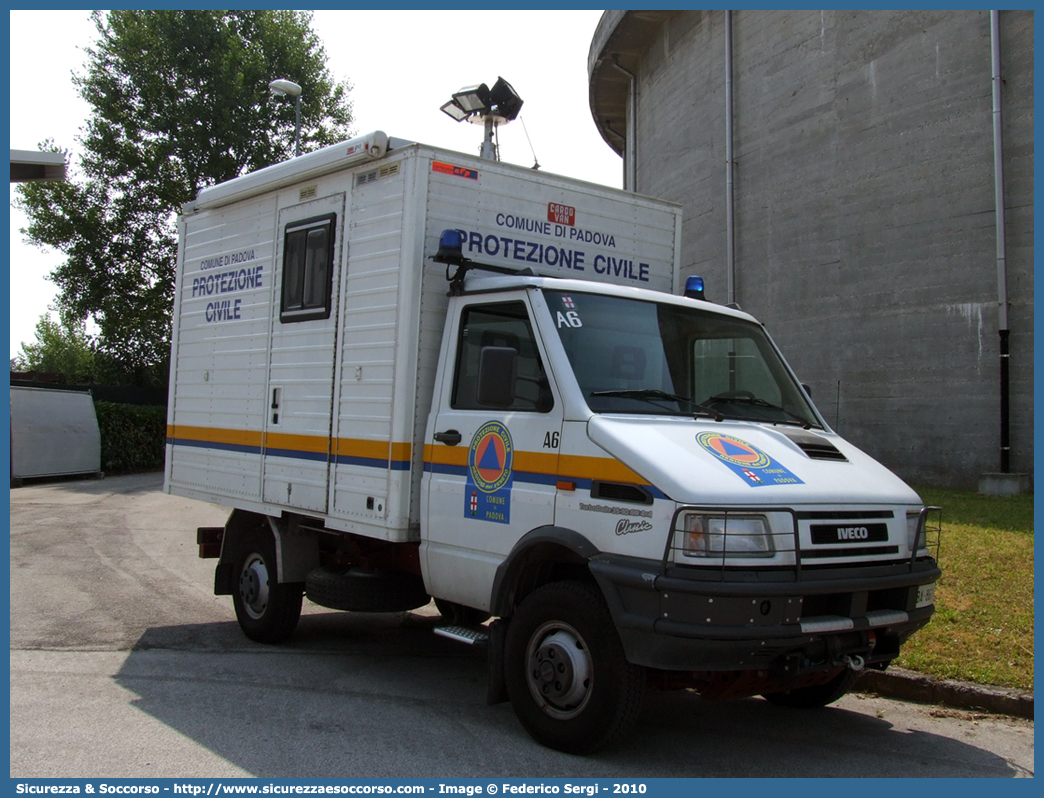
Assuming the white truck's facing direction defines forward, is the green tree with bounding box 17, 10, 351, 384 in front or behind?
behind

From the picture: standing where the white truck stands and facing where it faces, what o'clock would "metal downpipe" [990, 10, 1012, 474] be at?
The metal downpipe is roughly at 9 o'clock from the white truck.
